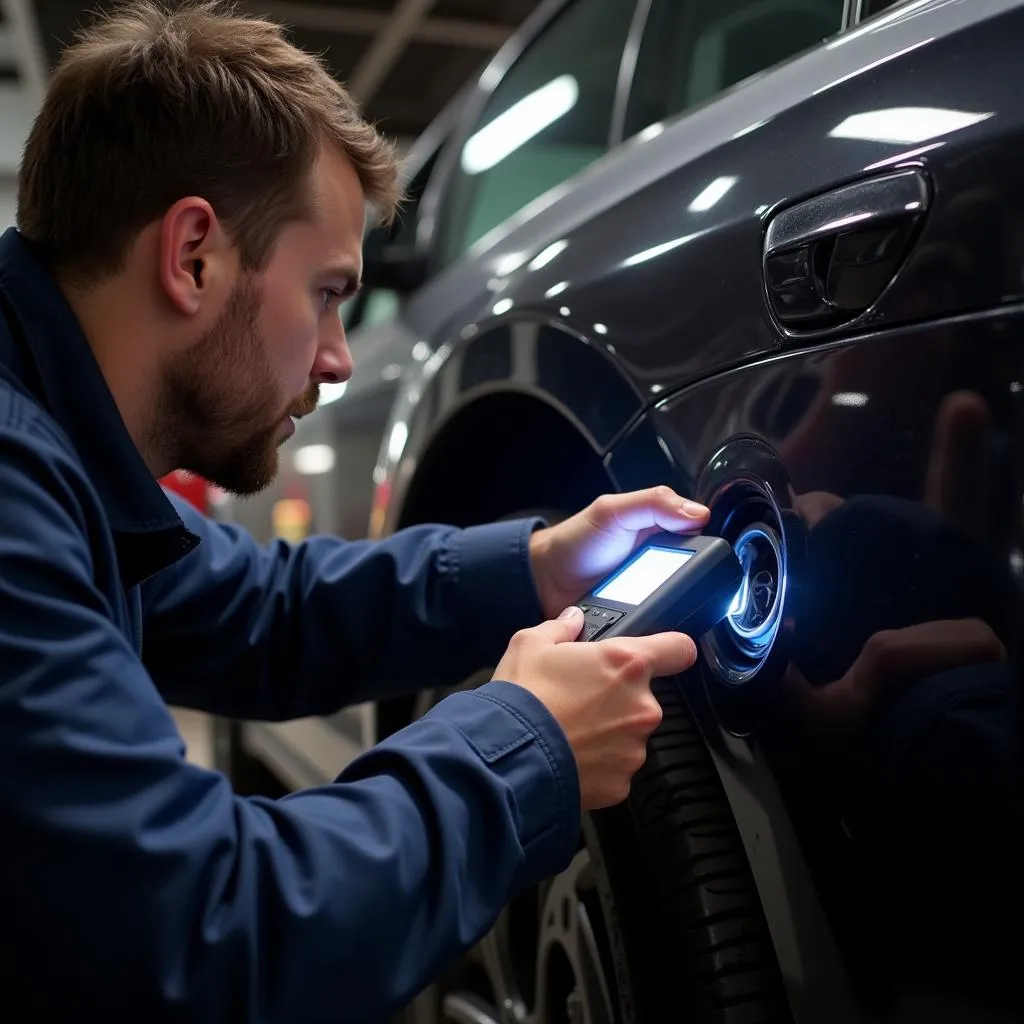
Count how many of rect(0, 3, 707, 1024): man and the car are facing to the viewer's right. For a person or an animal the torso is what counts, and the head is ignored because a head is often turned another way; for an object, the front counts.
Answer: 1

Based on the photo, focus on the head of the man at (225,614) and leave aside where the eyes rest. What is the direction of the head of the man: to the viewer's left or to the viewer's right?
to the viewer's right

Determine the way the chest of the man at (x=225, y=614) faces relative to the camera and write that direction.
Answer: to the viewer's right

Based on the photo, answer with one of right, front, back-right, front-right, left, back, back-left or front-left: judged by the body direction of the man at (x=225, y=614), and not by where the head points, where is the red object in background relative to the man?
left

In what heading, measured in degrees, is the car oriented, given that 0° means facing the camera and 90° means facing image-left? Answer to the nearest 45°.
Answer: approximately 135°
